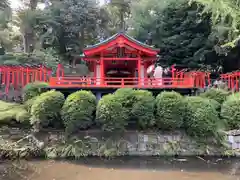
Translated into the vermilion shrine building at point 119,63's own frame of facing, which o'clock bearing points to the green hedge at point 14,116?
The green hedge is roughly at 2 o'clock from the vermilion shrine building.

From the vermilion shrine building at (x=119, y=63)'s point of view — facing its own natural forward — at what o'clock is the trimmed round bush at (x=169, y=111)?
The trimmed round bush is roughly at 11 o'clock from the vermilion shrine building.

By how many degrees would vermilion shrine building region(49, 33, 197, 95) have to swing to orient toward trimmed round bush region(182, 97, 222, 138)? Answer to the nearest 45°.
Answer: approximately 45° to its left

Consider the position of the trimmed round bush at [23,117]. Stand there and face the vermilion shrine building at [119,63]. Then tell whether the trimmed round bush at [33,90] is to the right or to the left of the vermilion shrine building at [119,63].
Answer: left

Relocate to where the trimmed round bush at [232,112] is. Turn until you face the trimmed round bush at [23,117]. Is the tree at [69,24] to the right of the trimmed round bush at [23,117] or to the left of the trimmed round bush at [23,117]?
right

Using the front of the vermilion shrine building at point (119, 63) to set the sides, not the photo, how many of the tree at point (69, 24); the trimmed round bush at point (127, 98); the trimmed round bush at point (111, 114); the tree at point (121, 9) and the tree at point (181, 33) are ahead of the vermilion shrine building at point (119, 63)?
2

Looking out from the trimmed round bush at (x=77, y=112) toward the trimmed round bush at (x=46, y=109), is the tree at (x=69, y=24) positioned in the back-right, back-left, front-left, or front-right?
front-right

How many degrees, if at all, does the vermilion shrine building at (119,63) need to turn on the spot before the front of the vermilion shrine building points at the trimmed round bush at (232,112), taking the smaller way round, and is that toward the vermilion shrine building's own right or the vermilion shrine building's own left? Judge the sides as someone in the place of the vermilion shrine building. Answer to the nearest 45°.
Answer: approximately 45° to the vermilion shrine building's own left

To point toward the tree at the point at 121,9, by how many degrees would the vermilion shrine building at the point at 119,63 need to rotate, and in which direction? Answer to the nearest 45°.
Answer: approximately 180°

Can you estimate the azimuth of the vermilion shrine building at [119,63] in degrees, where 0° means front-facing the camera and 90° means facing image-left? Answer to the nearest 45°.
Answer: approximately 0°

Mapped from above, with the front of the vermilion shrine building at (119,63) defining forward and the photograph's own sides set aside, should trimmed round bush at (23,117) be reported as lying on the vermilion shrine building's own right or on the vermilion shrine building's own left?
on the vermilion shrine building's own right

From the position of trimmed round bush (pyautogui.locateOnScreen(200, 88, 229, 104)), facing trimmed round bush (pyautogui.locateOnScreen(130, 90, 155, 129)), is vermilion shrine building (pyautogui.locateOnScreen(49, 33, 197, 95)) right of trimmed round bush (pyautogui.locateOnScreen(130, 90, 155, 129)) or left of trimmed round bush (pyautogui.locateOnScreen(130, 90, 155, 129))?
right

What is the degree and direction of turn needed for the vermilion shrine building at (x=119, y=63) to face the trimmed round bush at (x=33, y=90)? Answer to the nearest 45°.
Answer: approximately 90° to its right

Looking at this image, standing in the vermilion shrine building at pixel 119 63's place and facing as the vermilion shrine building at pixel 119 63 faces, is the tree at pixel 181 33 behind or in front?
behind

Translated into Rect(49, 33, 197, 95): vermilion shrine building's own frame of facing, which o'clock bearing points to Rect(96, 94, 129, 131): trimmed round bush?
The trimmed round bush is roughly at 12 o'clock from the vermilion shrine building.
